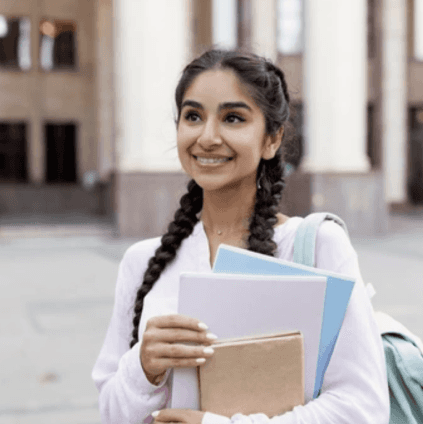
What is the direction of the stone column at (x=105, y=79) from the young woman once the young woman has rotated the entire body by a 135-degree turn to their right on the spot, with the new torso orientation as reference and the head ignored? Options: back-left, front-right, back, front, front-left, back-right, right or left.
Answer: front

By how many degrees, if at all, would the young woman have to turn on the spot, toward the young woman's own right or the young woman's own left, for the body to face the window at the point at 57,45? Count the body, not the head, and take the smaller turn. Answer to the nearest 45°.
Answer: approximately 135° to the young woman's own right

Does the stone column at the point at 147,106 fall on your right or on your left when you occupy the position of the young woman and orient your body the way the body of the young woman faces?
on your right

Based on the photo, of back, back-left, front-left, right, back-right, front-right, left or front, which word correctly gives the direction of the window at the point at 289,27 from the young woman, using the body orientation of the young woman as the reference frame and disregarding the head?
back-right

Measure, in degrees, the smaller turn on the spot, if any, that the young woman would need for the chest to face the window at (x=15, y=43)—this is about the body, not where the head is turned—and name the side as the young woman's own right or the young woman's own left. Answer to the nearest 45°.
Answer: approximately 135° to the young woman's own right

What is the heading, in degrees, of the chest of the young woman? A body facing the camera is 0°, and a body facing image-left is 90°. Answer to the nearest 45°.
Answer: approximately 45°
